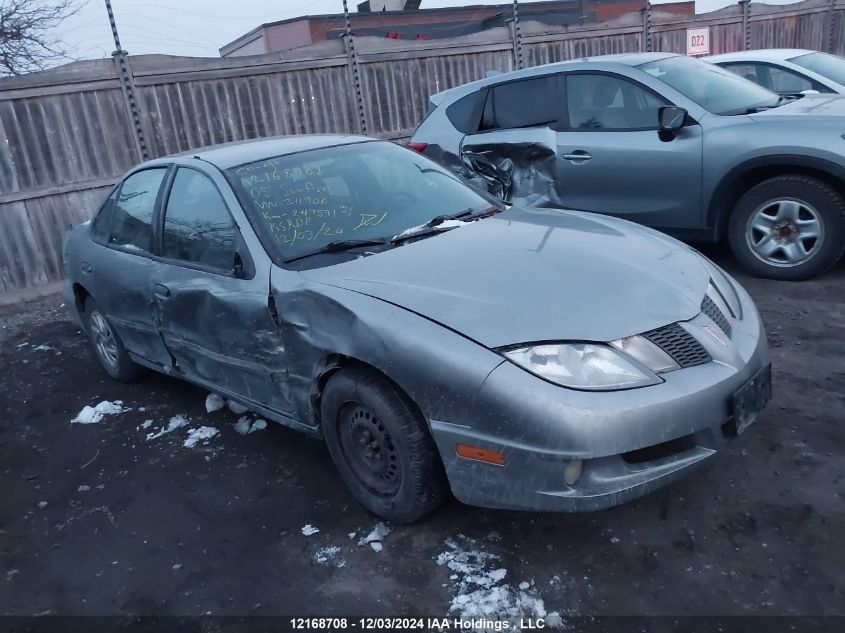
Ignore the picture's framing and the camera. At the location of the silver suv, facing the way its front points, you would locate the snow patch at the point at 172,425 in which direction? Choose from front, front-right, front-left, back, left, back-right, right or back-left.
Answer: back-right

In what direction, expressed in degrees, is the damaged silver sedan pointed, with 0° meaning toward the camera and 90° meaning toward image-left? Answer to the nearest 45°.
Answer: approximately 315°

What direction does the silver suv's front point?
to the viewer's right

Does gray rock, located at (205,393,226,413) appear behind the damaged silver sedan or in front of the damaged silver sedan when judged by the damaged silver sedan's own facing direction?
behind

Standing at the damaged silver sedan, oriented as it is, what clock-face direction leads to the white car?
The white car is roughly at 9 o'clock from the damaged silver sedan.

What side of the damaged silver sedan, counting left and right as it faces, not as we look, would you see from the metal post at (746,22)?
left

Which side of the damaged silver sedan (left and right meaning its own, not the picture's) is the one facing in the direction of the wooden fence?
back
